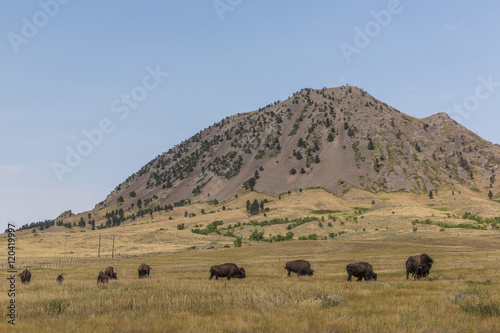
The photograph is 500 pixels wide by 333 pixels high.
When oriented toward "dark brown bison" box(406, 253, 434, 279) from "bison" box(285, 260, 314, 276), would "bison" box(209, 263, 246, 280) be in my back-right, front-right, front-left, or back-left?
back-right

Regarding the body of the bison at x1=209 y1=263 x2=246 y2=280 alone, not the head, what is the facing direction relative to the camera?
to the viewer's right

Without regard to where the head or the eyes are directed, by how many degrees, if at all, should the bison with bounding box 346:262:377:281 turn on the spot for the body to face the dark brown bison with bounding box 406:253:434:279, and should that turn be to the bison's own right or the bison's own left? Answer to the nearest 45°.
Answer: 0° — it already faces it

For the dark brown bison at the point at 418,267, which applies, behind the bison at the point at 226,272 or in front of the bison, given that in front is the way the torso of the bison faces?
in front

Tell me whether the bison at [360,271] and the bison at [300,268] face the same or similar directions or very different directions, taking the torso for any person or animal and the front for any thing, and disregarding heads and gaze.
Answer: same or similar directions

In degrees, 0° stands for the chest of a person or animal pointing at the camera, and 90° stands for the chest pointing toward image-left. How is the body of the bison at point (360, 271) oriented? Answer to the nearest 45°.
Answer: approximately 270°

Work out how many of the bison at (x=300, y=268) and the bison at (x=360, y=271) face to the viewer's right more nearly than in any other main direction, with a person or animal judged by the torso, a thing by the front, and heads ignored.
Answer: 2

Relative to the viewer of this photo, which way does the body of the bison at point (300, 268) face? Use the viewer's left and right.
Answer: facing to the right of the viewer

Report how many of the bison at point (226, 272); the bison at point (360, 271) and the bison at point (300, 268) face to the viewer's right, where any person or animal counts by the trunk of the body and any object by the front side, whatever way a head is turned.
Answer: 3

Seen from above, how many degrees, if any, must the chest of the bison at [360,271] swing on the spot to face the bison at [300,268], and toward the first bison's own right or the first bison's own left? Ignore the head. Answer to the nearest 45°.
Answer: approximately 135° to the first bison's own left

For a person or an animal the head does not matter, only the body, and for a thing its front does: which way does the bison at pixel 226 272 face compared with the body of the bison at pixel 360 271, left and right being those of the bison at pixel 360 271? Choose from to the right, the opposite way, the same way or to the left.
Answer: the same way

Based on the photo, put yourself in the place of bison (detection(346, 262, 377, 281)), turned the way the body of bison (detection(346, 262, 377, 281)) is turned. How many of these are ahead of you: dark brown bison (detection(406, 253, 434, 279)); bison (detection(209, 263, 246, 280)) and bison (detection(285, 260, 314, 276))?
1

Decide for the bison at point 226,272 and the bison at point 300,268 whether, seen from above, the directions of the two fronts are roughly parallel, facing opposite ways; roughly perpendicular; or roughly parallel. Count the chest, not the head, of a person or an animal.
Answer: roughly parallel
